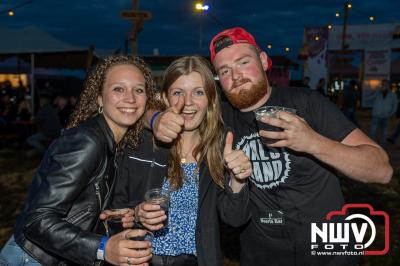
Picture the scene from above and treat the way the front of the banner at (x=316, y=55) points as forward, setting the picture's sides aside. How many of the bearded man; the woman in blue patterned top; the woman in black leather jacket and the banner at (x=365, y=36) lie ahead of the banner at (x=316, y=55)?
3

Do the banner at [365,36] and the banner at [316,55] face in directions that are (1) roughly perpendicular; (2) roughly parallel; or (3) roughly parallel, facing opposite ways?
roughly parallel

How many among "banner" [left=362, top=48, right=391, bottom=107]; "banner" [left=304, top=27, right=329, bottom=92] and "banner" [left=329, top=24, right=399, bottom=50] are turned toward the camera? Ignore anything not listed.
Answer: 3

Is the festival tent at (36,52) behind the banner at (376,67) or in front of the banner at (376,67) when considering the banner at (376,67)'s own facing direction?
in front

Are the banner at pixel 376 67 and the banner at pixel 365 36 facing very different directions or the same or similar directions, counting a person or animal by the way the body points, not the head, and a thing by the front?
same or similar directions

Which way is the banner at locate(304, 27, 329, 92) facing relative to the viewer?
toward the camera

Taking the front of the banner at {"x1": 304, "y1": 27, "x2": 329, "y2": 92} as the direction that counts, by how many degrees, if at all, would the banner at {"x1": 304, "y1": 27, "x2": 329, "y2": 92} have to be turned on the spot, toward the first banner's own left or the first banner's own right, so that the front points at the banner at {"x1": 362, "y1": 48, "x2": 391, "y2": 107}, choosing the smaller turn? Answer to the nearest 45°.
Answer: approximately 135° to the first banner's own left

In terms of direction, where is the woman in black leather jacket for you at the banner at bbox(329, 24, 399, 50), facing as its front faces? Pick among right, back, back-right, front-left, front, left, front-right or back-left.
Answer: front

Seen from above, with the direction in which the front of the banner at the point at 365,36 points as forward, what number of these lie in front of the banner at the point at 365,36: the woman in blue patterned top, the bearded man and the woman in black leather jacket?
3

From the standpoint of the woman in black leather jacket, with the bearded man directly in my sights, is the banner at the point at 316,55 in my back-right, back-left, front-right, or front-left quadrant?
front-left

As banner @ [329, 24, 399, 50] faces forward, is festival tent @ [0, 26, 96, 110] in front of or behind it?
in front

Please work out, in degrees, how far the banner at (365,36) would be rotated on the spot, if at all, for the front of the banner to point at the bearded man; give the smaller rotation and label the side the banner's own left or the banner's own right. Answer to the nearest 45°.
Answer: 0° — it already faces them

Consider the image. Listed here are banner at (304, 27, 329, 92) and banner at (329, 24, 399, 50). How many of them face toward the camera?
2

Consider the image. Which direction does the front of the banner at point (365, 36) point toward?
toward the camera

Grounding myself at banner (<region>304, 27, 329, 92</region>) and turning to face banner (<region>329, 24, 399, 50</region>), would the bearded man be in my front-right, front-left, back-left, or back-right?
back-right
